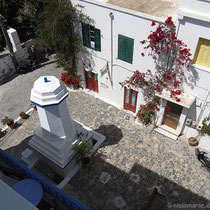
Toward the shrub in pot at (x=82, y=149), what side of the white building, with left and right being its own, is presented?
front

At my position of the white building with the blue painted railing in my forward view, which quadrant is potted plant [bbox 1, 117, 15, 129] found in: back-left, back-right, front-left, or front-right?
front-right

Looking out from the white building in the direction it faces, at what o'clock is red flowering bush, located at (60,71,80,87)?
The red flowering bush is roughly at 2 o'clock from the white building.

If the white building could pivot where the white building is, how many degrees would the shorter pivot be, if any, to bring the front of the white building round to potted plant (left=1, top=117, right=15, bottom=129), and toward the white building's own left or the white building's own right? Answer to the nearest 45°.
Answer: approximately 45° to the white building's own right

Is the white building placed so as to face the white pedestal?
yes

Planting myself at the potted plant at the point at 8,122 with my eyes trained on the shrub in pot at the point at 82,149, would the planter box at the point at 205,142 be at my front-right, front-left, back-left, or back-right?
front-left

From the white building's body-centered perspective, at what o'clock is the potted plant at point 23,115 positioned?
The potted plant is roughly at 1 o'clock from the white building.

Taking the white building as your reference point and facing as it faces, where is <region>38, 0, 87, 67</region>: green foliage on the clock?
The green foliage is roughly at 2 o'clock from the white building.

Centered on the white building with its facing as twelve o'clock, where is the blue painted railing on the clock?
The blue painted railing is roughly at 11 o'clock from the white building.
